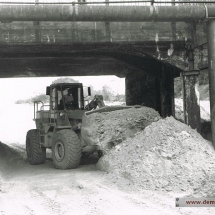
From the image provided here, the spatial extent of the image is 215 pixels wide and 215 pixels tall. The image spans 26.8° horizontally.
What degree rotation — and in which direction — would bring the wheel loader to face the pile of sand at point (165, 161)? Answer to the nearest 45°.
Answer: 0° — it already faces it

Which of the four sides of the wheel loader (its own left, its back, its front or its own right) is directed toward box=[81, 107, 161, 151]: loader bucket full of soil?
front

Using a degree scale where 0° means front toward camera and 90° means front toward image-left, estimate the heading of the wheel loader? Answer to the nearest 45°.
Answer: approximately 315°
